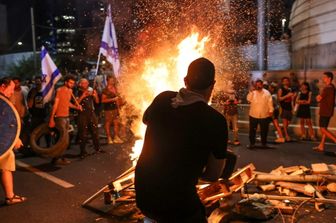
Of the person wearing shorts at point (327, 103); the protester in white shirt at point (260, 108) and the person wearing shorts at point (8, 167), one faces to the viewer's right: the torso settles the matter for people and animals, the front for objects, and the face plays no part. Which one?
the person wearing shorts at point (8, 167)

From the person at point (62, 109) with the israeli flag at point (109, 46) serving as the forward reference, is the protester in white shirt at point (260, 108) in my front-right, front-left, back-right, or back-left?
front-right

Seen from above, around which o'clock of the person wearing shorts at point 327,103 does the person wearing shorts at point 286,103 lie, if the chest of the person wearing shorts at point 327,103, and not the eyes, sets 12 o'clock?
the person wearing shorts at point 286,103 is roughly at 2 o'clock from the person wearing shorts at point 327,103.

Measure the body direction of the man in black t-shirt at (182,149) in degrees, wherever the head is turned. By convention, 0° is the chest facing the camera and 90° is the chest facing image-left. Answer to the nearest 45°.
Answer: approximately 225°

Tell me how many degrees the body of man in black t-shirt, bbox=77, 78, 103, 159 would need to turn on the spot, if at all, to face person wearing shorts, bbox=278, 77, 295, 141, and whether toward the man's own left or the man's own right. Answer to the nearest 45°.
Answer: approximately 45° to the man's own left

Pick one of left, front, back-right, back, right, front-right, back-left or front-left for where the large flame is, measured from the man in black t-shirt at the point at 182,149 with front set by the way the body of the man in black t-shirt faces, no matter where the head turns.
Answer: front-left

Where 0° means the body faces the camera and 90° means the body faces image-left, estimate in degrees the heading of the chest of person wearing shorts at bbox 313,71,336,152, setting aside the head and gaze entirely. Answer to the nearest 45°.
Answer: approximately 90°

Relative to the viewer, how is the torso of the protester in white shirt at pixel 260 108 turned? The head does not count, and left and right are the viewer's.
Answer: facing the viewer

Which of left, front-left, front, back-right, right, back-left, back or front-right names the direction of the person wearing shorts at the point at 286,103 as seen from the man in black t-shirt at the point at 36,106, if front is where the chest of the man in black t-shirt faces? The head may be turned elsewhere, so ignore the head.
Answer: front-left

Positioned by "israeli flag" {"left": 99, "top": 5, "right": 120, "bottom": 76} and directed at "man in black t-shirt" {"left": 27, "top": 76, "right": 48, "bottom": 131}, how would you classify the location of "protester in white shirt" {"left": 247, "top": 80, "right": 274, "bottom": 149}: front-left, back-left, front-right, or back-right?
back-left

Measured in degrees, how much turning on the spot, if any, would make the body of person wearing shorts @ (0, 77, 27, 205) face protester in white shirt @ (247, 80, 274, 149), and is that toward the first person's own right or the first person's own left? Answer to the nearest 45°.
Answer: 0° — they already face them

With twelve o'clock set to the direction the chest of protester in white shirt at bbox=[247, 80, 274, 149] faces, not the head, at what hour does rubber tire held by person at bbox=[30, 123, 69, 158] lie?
The rubber tire held by person is roughly at 2 o'clock from the protester in white shirt.

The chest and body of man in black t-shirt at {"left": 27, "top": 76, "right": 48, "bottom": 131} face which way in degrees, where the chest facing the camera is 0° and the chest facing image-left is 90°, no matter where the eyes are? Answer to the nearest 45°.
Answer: approximately 315°

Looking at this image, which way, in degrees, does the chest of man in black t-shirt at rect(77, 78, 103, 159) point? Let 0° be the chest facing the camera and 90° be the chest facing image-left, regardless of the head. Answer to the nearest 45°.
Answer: approximately 315°

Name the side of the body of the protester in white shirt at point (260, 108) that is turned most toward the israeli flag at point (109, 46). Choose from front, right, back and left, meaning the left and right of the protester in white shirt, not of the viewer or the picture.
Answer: right

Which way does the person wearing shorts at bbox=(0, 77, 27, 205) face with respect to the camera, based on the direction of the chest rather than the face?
to the viewer's right

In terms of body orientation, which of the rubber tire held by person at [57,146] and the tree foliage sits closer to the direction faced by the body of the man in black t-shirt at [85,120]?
the rubber tire held by person
